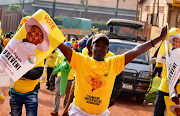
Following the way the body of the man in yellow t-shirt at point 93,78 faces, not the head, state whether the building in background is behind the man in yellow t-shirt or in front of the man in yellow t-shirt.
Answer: behind

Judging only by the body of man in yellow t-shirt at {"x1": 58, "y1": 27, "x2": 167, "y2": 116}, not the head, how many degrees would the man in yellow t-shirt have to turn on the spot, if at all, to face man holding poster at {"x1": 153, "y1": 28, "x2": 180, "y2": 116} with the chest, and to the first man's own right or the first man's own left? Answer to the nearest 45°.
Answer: approximately 135° to the first man's own left

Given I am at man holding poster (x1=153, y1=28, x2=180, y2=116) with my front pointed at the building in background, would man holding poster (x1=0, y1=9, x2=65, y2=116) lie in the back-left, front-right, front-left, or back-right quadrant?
back-left

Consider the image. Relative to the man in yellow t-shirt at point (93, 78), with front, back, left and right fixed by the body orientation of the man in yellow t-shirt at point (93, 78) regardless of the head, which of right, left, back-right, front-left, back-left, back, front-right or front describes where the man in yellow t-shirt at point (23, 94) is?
back-right

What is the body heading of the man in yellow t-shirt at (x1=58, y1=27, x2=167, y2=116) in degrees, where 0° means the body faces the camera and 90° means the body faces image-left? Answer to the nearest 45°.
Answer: approximately 0°
